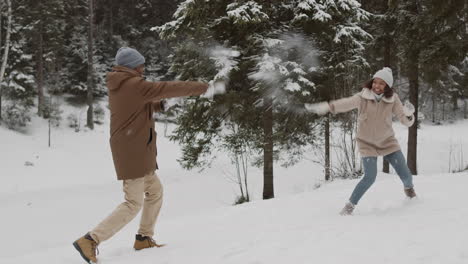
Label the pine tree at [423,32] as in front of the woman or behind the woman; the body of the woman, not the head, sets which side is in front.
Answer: behind

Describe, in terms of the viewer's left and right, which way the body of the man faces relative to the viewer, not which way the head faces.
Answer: facing away from the viewer and to the right of the viewer

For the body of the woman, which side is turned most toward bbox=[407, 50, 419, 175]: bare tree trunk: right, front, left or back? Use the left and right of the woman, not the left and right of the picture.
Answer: back

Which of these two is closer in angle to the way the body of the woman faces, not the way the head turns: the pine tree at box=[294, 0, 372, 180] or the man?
the man

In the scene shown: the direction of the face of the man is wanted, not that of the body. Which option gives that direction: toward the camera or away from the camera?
away from the camera

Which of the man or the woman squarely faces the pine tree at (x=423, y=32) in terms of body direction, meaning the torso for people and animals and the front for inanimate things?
the man

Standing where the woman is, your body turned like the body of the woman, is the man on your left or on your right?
on your right

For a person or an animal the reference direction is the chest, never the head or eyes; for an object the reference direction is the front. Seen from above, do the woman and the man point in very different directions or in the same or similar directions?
very different directions

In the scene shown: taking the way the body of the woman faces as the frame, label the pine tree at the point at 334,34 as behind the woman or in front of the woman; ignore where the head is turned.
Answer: behind

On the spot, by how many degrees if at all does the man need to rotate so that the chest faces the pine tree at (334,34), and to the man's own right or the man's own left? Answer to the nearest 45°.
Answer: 0° — they already face it
